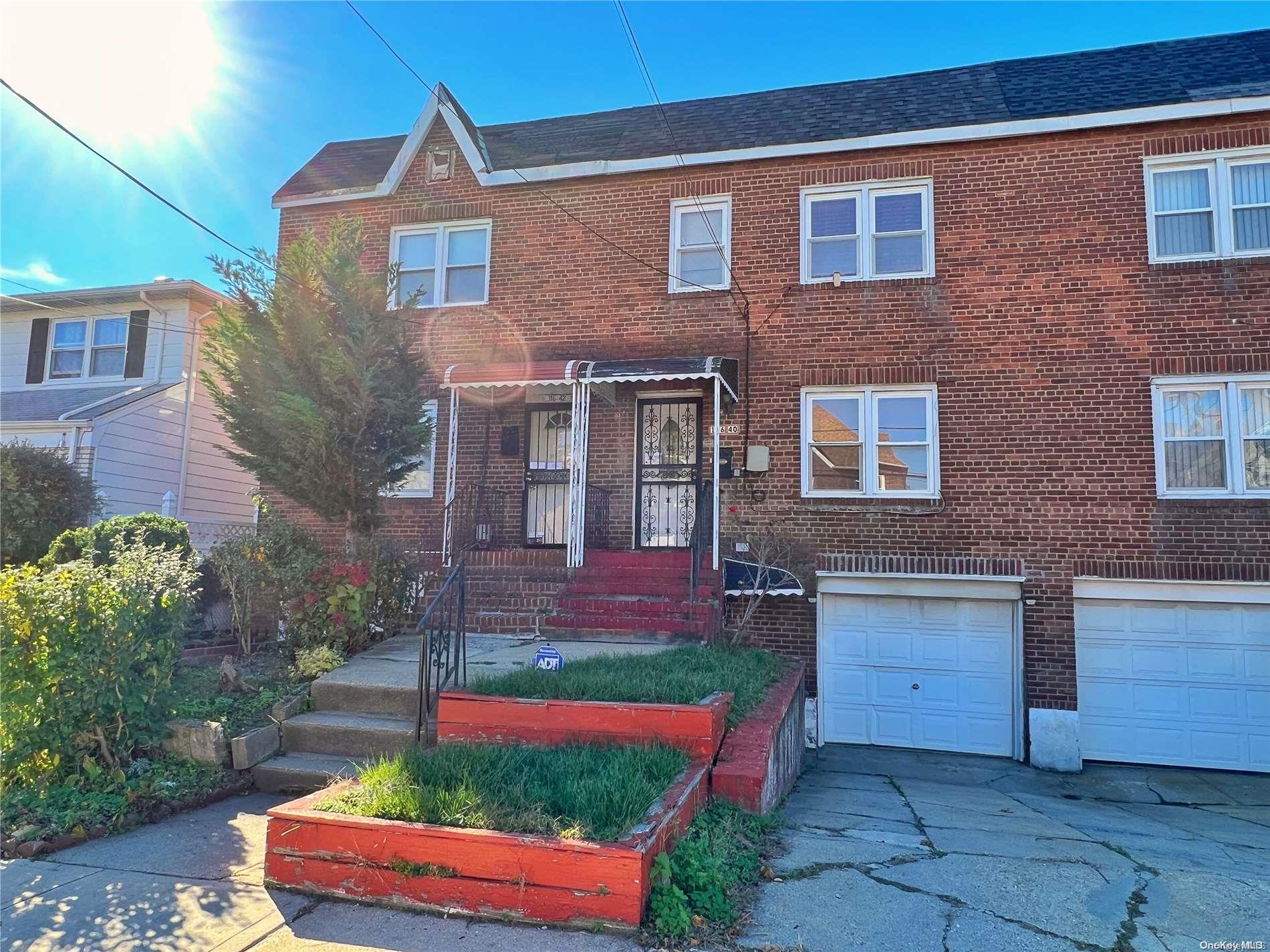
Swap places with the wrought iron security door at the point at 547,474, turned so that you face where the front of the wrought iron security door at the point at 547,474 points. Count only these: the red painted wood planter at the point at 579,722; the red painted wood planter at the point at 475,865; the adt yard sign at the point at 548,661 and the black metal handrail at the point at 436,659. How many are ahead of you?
4

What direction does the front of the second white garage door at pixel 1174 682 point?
toward the camera

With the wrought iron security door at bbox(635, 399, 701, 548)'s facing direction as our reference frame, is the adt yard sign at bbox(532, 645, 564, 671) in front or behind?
in front

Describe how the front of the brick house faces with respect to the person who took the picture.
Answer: facing the viewer

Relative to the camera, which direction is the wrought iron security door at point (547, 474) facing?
toward the camera

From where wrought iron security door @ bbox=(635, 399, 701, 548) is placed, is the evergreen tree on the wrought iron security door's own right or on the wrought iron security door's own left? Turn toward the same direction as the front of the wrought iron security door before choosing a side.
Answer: on the wrought iron security door's own right

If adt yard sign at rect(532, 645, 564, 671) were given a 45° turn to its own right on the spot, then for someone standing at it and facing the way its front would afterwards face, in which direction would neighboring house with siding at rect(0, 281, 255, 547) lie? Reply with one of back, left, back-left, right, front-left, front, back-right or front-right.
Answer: right

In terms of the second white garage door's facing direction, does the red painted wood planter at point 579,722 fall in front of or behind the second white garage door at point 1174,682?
in front

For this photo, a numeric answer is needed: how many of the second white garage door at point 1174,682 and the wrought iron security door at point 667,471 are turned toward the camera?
2

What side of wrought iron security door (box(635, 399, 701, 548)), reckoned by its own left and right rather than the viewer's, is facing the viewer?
front

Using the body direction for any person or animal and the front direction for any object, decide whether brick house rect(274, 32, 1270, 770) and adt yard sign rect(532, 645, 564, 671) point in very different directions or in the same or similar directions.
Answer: same or similar directions

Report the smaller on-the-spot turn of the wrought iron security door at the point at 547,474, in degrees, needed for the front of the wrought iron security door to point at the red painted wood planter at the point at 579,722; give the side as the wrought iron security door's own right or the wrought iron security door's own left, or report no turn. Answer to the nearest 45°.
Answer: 0° — it already faces it

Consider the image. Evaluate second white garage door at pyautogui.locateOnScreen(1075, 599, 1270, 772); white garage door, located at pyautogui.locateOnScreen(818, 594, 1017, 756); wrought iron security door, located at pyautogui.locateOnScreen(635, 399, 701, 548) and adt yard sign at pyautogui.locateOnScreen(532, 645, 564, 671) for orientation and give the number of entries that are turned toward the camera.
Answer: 4

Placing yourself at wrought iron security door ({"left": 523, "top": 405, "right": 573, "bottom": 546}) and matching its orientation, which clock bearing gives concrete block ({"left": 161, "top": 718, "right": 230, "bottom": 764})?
The concrete block is roughly at 1 o'clock from the wrought iron security door.
